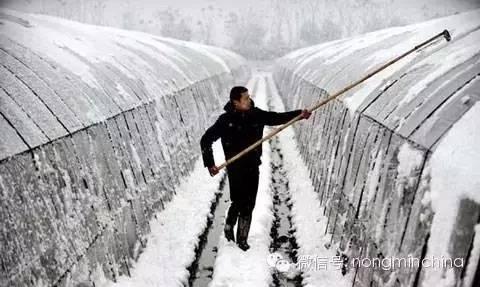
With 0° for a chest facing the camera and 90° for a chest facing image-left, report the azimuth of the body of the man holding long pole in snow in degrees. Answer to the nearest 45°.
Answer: approximately 315°
